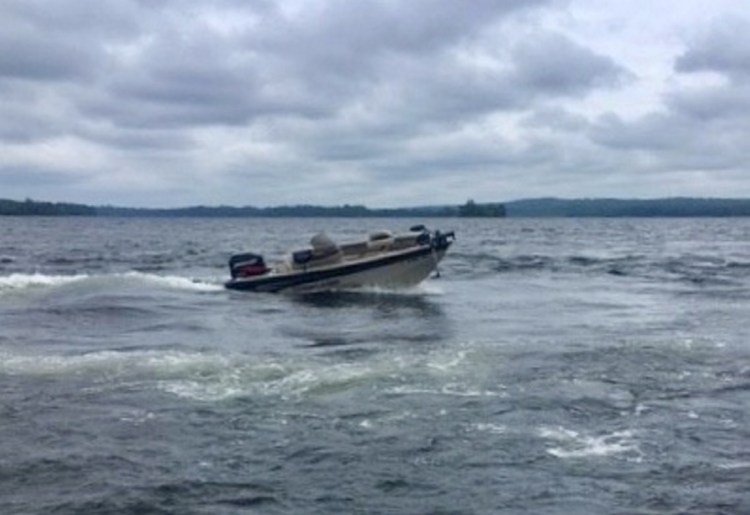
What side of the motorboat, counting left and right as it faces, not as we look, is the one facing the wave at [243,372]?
right

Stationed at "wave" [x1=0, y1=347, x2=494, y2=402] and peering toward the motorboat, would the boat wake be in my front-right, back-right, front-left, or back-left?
front-left

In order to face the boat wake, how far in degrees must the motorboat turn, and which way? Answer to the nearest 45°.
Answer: approximately 180°

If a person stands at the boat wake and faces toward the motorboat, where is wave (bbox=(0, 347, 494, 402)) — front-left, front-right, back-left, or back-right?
front-right

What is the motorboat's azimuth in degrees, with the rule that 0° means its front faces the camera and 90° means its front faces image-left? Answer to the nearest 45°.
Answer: approximately 270°
